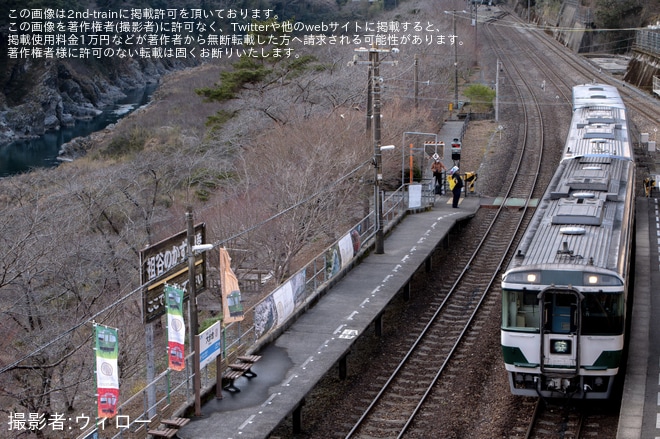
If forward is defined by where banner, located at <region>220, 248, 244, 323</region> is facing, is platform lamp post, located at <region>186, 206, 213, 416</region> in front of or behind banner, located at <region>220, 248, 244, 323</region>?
in front

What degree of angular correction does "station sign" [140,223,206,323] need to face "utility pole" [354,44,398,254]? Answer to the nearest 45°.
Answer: approximately 90° to its left

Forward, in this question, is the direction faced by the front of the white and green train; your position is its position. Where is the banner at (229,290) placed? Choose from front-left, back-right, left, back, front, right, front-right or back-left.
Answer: right

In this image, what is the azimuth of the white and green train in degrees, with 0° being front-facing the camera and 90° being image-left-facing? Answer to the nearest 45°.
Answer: approximately 0°

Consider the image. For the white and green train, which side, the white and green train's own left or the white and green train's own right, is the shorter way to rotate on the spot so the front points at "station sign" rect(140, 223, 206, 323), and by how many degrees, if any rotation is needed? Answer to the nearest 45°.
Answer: approximately 90° to the white and green train's own right

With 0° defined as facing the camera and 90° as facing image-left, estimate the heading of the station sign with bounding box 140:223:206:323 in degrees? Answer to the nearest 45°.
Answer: approximately 315°

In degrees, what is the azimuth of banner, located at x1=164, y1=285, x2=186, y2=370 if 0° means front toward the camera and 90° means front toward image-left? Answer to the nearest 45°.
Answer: approximately 0°

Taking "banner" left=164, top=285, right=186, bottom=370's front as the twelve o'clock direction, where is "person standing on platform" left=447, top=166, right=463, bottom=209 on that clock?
The person standing on platform is roughly at 7 o'clock from the banner.

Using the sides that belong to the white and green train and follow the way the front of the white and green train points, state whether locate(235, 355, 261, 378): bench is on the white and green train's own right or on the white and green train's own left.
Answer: on the white and green train's own right
